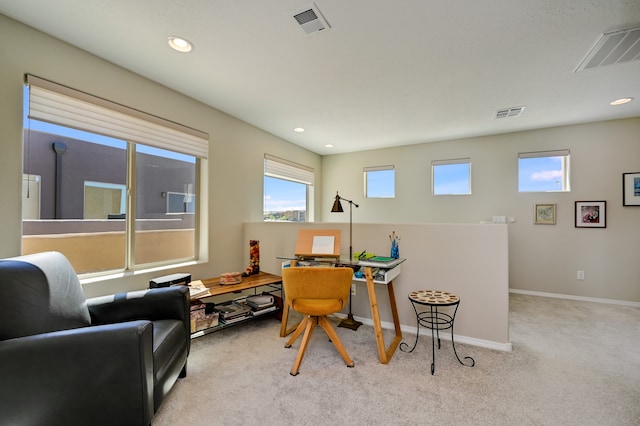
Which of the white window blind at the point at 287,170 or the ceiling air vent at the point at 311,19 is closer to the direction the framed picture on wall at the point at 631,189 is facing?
the ceiling air vent

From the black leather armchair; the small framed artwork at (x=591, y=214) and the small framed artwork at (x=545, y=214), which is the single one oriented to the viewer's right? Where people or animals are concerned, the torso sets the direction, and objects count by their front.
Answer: the black leather armchair

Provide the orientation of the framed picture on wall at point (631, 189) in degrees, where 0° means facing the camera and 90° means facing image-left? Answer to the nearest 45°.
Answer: approximately 0°

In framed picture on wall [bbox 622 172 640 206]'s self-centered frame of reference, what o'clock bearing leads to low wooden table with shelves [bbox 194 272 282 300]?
The low wooden table with shelves is roughly at 1 o'clock from the framed picture on wall.

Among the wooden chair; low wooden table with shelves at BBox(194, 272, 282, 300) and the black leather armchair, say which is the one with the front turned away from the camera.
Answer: the wooden chair

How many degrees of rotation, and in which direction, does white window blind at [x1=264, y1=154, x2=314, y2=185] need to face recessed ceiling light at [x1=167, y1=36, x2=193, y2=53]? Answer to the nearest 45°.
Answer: approximately 45° to its right

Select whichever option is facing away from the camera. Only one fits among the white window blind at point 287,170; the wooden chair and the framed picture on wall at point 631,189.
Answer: the wooden chair

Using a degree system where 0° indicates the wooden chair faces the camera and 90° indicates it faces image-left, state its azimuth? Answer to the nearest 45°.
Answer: approximately 180°

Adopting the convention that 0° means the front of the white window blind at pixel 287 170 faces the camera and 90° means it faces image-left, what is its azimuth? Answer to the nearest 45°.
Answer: approximately 315°
